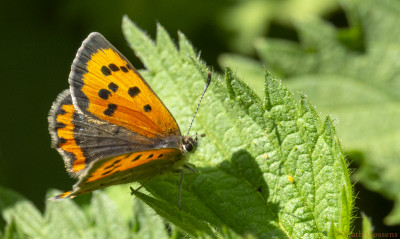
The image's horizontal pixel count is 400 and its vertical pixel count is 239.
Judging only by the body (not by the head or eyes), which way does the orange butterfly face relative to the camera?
to the viewer's right
